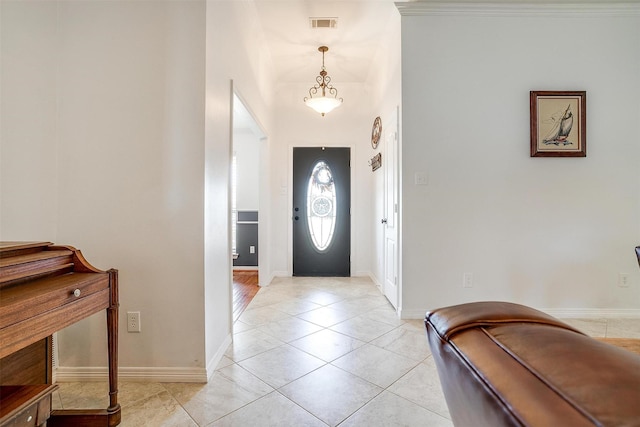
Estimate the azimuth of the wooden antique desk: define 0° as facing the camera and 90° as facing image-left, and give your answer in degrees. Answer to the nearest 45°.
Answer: approximately 315°

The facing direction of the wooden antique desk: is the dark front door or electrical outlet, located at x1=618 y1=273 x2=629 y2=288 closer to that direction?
the electrical outlet

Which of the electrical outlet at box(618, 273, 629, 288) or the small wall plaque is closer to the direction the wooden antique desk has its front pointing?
the electrical outlet

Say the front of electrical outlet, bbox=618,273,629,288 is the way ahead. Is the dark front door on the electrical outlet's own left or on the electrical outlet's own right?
on the electrical outlet's own right

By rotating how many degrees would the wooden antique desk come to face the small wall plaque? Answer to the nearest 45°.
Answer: approximately 45° to its left

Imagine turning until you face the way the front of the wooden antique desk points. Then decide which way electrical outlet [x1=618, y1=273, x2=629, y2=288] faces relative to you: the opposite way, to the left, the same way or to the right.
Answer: to the right

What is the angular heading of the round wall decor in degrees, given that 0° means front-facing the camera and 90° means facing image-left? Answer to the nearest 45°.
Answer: approximately 90°

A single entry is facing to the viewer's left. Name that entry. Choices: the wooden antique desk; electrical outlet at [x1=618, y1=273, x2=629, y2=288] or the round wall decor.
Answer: the round wall decor

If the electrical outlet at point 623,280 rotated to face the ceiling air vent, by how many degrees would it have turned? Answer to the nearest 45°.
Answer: approximately 90° to its right
